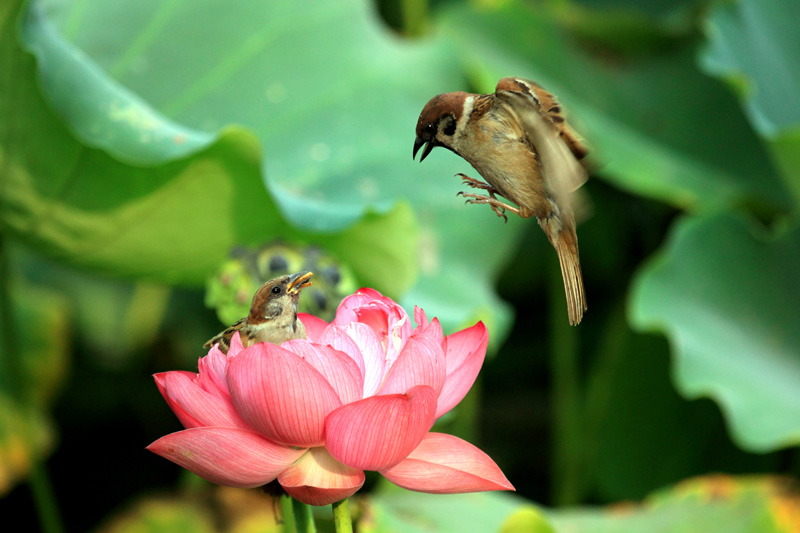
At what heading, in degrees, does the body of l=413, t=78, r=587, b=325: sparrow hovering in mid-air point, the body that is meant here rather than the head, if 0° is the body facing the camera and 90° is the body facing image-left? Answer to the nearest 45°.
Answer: approximately 90°

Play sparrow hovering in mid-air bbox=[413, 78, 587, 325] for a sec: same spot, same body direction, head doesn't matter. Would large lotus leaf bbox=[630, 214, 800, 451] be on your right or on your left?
on your right
